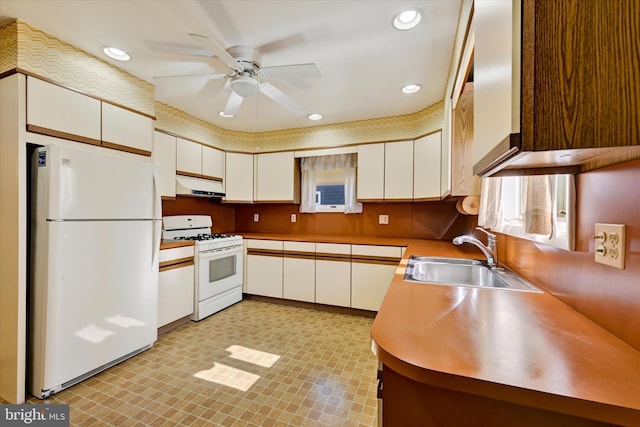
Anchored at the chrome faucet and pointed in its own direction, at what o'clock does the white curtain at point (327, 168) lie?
The white curtain is roughly at 1 o'clock from the chrome faucet.

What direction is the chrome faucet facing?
to the viewer's left

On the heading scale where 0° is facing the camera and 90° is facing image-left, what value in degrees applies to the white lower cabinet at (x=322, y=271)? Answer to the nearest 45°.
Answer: approximately 45°

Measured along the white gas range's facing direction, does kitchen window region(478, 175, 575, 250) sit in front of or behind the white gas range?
in front

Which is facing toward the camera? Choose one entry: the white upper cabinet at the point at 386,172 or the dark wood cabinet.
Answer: the white upper cabinet

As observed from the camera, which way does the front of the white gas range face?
facing the viewer and to the right of the viewer

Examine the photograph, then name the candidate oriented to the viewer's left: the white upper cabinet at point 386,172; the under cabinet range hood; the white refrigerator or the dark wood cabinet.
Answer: the dark wood cabinet

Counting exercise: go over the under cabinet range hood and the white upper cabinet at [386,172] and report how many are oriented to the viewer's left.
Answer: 0

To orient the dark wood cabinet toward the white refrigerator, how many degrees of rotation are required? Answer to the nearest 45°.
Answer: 0° — it already faces it

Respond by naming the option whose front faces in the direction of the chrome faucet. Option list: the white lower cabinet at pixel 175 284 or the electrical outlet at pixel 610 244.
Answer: the white lower cabinet

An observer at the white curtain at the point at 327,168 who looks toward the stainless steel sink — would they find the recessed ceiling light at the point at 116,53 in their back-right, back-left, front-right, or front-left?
front-right

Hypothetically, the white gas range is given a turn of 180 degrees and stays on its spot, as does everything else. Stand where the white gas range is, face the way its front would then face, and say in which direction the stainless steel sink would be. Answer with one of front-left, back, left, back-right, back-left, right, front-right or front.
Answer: back

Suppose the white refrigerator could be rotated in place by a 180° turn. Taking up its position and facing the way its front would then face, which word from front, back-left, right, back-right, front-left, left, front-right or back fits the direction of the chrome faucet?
back

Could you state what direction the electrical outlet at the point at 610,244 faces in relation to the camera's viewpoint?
facing the viewer and to the left of the viewer

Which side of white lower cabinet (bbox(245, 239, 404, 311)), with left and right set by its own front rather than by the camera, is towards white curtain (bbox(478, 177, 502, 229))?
left

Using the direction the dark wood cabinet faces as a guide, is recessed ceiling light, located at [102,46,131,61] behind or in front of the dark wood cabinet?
in front
